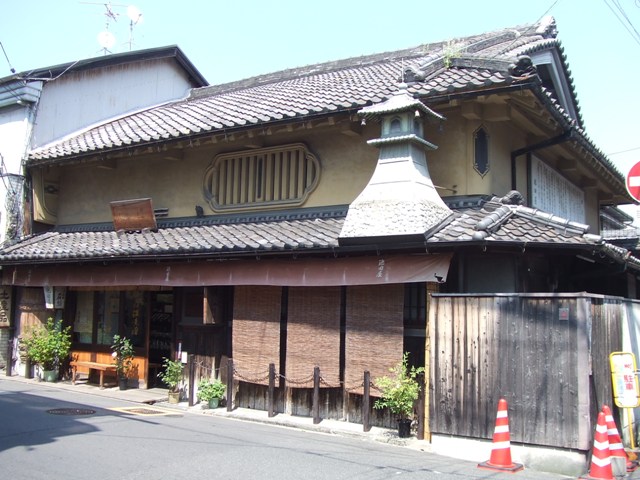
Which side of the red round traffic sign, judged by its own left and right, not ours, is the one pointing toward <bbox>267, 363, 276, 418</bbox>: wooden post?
right

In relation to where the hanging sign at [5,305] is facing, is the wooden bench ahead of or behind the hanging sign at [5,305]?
ahead

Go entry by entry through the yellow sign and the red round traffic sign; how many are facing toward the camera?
2

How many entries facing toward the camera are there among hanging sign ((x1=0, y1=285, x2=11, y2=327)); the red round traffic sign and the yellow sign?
3

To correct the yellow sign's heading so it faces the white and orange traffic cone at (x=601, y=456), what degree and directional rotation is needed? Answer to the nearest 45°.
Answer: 0° — it already faces it

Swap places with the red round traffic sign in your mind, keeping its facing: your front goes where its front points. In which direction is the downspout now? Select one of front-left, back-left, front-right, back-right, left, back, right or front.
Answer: back-right

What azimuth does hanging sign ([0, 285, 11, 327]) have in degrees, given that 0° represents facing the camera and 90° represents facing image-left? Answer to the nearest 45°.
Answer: approximately 0°

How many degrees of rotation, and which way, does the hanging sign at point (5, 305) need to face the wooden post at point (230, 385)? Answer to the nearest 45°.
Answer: approximately 45° to its left

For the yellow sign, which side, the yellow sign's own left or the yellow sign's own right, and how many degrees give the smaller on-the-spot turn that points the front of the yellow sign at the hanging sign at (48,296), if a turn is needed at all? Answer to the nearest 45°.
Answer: approximately 90° to the yellow sign's own right

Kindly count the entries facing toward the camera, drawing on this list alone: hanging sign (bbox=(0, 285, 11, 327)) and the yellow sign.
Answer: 2

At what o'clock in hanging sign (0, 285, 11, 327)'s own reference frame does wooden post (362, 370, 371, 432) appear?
The wooden post is roughly at 11 o'clock from the hanging sign.

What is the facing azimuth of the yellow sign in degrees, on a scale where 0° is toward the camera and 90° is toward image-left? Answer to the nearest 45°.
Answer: approximately 0°

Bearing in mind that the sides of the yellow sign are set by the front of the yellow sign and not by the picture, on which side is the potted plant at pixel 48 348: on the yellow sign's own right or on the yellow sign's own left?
on the yellow sign's own right

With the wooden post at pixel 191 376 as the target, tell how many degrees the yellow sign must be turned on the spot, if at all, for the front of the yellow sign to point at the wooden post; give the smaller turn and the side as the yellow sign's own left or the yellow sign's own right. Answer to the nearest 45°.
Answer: approximately 90° to the yellow sign's own right
